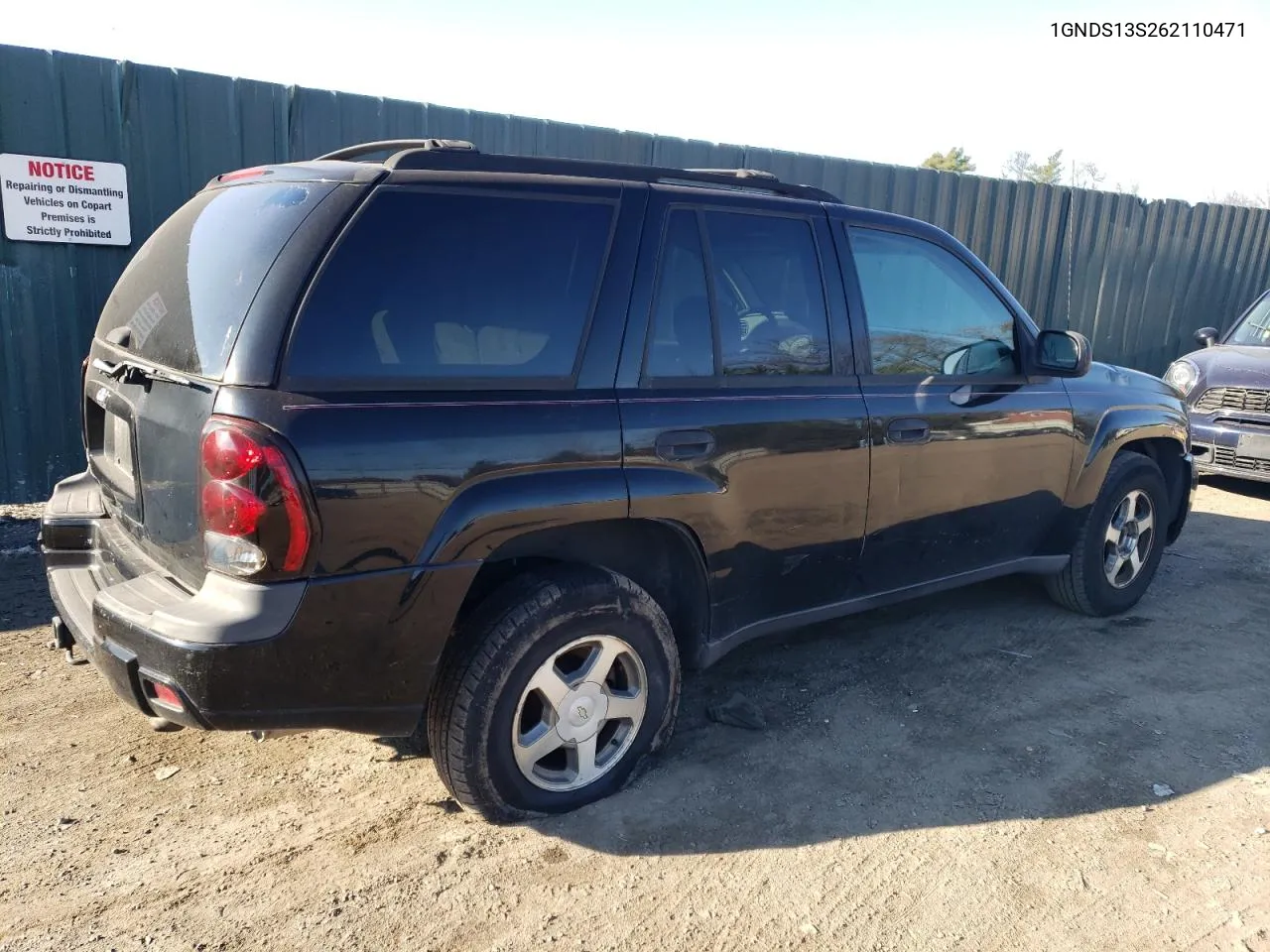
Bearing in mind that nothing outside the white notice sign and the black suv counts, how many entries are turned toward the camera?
1

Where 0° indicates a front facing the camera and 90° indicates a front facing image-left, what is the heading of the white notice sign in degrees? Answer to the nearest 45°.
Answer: approximately 0°

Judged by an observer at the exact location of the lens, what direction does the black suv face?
facing away from the viewer and to the right of the viewer

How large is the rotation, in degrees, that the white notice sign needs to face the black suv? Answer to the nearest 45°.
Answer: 0° — it already faces it

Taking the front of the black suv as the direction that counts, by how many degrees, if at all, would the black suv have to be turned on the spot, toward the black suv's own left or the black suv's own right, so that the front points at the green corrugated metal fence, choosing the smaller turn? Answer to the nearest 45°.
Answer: approximately 90° to the black suv's own left

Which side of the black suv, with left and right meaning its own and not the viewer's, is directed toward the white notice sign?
left

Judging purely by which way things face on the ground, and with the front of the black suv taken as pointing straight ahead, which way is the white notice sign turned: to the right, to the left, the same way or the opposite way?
to the right
